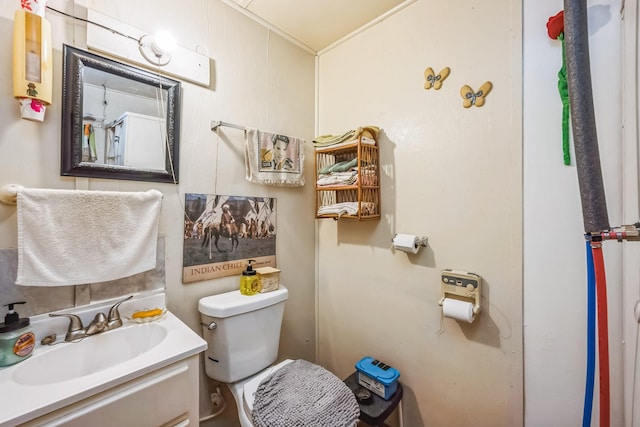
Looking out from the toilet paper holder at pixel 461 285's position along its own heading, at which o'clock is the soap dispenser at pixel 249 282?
The soap dispenser is roughly at 1 o'clock from the toilet paper holder.

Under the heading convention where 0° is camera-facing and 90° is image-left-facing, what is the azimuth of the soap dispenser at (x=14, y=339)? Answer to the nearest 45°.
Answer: approximately 315°

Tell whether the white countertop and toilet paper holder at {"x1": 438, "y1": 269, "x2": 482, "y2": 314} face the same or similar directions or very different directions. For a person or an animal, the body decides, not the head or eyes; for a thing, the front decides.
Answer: very different directions

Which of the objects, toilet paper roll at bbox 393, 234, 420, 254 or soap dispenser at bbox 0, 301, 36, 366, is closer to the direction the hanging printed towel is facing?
the toilet paper roll

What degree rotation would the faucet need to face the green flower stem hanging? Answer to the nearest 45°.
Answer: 0° — it already faces it

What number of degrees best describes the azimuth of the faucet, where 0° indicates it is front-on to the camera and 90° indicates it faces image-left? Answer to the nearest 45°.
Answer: approximately 315°

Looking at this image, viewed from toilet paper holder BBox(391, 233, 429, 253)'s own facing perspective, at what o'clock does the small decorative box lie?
The small decorative box is roughly at 1 o'clock from the toilet paper holder.
